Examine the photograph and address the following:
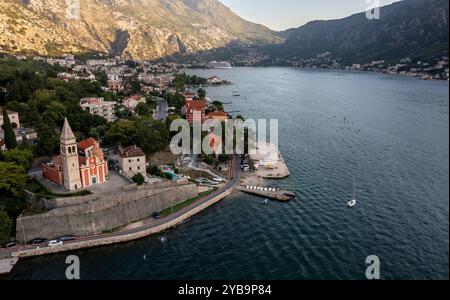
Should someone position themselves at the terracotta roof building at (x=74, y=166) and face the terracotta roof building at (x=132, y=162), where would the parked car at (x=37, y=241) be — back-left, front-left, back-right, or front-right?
back-right

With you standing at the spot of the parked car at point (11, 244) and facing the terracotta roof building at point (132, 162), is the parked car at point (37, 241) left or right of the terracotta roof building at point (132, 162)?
right

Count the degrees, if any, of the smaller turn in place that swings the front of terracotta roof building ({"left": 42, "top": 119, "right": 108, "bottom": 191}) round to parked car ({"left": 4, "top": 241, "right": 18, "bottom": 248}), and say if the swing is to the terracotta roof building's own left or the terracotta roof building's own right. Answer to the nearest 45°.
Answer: approximately 90° to the terracotta roof building's own right

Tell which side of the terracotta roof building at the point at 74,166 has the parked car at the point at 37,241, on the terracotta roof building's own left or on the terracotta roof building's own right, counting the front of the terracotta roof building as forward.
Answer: on the terracotta roof building's own right

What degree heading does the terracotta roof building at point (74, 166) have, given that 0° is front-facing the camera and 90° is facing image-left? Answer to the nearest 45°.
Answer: approximately 315°
